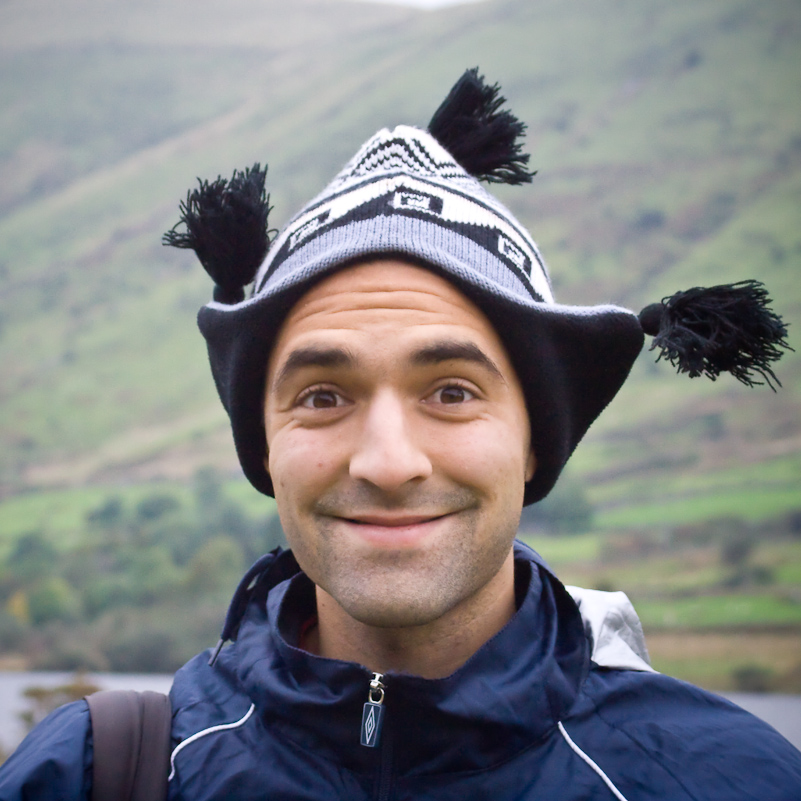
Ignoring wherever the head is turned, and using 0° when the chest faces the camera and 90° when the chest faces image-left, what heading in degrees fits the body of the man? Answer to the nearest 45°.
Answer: approximately 0°
